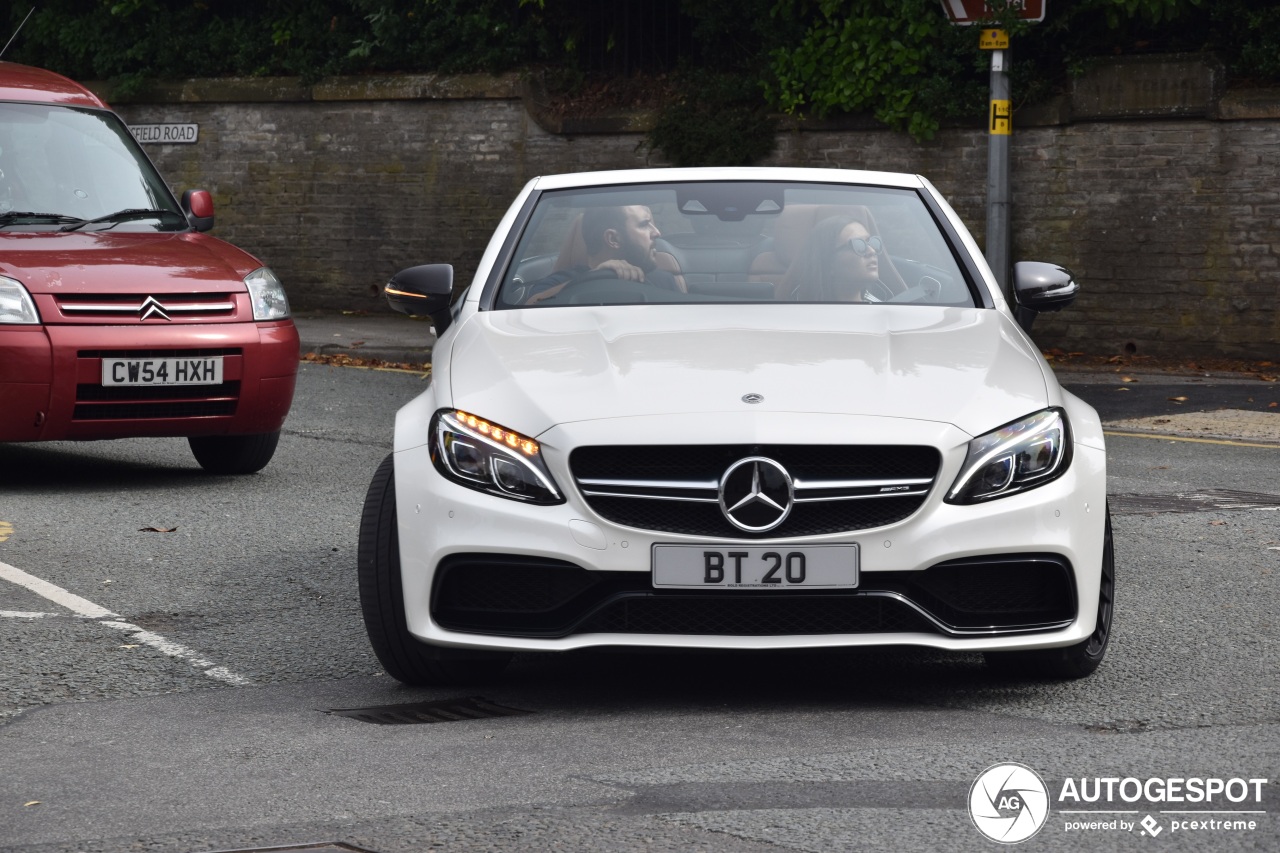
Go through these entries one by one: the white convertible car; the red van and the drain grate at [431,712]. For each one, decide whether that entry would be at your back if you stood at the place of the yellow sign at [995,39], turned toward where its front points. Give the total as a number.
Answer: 0

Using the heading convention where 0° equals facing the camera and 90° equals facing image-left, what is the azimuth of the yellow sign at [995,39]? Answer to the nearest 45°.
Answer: approximately 0°

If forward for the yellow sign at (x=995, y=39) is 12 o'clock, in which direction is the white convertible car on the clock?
The white convertible car is roughly at 12 o'clock from the yellow sign.

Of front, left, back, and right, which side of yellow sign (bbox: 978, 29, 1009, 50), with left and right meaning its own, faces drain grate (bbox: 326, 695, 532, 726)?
front

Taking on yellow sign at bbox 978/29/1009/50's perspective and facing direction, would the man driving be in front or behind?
in front

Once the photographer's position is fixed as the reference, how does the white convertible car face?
facing the viewer

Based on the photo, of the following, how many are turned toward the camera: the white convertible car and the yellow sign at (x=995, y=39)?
2

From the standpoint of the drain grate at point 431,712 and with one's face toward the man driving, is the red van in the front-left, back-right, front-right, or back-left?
front-left

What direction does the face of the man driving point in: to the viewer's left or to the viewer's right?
to the viewer's right

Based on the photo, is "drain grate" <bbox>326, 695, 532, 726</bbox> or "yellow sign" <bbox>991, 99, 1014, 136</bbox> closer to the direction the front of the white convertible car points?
the drain grate

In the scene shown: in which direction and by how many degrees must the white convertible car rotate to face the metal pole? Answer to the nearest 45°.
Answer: approximately 180°

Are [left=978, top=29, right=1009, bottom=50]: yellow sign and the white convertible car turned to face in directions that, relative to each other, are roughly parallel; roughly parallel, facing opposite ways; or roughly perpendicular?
roughly parallel

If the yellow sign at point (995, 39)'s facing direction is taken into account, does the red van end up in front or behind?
in front
